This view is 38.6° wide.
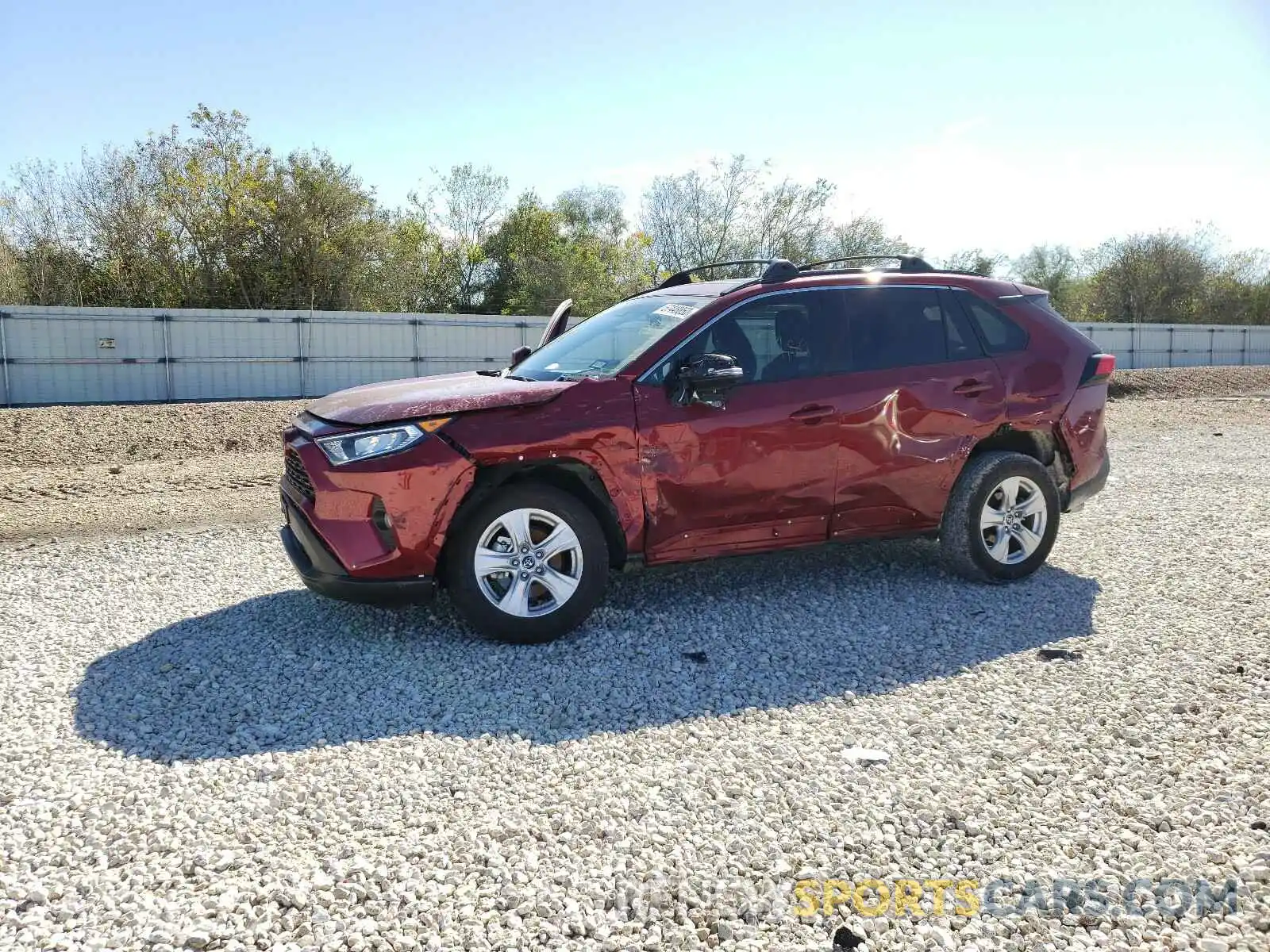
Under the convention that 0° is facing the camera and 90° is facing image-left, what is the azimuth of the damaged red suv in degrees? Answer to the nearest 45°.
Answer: approximately 45°

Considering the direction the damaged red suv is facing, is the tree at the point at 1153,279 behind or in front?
behind

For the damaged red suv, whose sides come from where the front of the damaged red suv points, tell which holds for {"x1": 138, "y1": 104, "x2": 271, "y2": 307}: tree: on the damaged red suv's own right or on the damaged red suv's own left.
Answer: on the damaged red suv's own right

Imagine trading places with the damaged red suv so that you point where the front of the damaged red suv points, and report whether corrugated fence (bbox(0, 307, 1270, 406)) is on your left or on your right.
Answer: on your right

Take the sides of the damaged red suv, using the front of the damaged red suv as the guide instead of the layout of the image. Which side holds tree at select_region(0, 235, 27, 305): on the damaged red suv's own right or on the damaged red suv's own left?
on the damaged red suv's own right

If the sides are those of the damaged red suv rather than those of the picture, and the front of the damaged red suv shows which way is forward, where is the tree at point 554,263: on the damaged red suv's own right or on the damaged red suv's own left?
on the damaged red suv's own right

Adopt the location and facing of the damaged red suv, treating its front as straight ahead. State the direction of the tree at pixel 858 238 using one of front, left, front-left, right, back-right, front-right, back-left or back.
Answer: back-right
